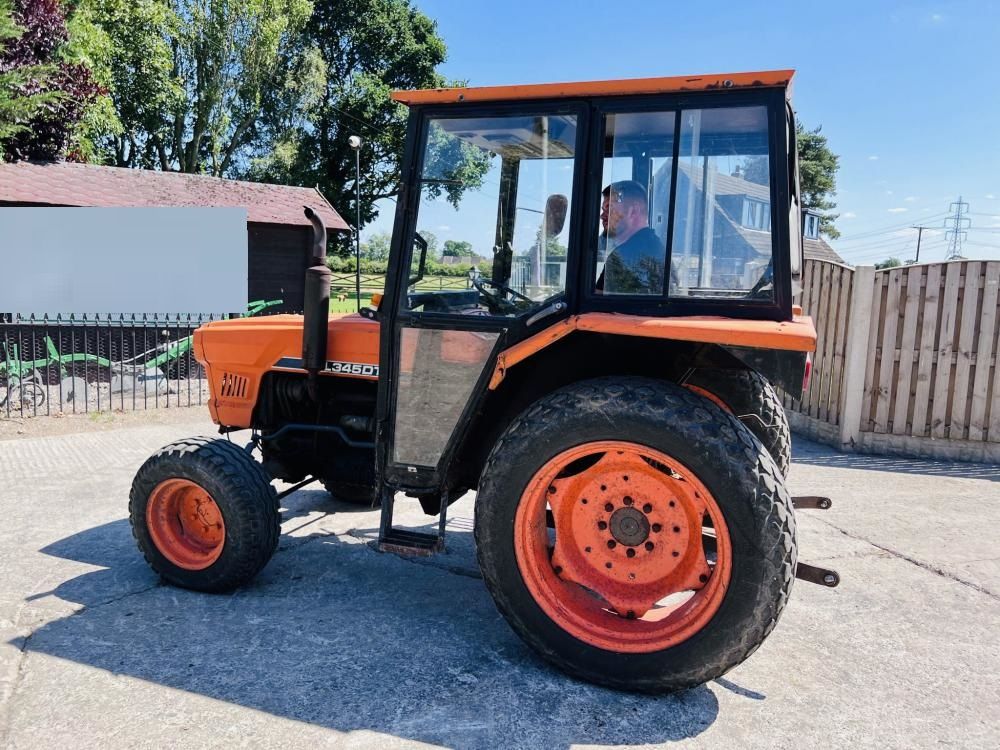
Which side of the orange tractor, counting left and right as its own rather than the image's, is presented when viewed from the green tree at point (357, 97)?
right

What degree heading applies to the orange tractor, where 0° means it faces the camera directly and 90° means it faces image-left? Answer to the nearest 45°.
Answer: approximately 90°

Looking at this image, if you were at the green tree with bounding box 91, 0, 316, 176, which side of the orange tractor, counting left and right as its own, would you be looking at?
right

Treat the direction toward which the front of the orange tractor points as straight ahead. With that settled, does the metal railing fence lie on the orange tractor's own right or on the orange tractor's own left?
on the orange tractor's own right

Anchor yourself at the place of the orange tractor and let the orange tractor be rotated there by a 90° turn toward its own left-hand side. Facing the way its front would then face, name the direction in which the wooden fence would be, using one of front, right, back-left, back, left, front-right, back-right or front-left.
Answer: back-left

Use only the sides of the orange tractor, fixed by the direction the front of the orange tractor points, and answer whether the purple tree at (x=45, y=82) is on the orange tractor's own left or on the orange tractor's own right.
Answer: on the orange tractor's own right

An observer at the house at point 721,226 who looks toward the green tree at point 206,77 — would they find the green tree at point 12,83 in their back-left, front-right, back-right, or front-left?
front-left

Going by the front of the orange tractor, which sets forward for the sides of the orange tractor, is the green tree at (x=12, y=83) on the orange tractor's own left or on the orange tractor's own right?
on the orange tractor's own right

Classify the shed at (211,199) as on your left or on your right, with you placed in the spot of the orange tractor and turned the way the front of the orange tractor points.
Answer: on your right
